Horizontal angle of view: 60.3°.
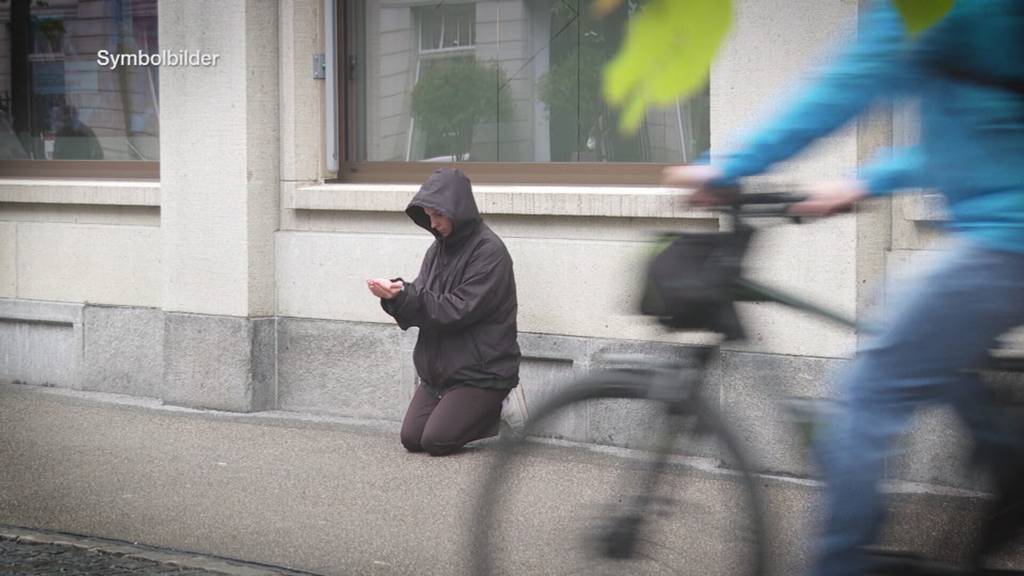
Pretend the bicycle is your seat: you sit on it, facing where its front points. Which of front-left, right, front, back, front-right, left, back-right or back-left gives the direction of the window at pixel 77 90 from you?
front-right

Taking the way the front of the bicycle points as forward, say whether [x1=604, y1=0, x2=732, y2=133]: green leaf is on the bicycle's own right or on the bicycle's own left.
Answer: on the bicycle's own left

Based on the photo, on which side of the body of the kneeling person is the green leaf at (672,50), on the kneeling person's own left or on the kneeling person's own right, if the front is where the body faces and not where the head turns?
on the kneeling person's own left

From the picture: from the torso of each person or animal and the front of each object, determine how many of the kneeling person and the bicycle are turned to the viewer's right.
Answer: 0

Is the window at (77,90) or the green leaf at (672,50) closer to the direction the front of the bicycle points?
the window

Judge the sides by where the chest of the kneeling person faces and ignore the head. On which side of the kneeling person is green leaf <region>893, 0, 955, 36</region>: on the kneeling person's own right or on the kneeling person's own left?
on the kneeling person's own left

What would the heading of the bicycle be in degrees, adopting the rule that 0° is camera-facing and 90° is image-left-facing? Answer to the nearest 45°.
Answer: approximately 90°

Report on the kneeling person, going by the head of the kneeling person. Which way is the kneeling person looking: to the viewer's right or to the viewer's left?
to the viewer's left

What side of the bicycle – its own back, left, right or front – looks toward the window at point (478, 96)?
right

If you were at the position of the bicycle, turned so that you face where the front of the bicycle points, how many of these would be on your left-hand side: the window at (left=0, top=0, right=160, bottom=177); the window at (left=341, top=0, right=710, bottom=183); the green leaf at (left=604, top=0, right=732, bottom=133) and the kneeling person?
1

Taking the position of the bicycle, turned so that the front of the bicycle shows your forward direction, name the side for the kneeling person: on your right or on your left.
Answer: on your right

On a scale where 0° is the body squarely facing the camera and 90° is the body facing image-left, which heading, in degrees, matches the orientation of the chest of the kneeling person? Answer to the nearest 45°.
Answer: approximately 45°
